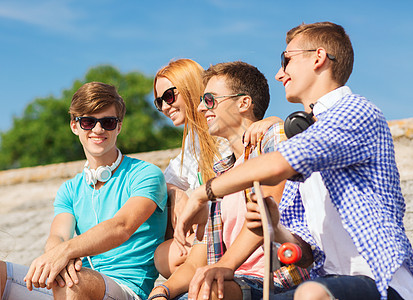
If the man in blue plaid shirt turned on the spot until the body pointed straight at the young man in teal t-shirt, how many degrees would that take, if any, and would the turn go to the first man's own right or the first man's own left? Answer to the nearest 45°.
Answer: approximately 45° to the first man's own right

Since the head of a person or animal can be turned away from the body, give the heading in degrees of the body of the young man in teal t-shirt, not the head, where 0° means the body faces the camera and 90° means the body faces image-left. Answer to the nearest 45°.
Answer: approximately 45°

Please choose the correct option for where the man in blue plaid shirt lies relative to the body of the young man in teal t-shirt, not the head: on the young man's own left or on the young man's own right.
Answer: on the young man's own left

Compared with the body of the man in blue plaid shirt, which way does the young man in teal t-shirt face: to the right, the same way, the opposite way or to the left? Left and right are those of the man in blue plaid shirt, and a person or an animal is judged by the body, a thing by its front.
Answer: to the left

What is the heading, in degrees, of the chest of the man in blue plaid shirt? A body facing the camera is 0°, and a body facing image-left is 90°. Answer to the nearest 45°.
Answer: approximately 90°

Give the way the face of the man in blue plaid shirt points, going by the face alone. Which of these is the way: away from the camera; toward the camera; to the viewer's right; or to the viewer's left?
to the viewer's left
